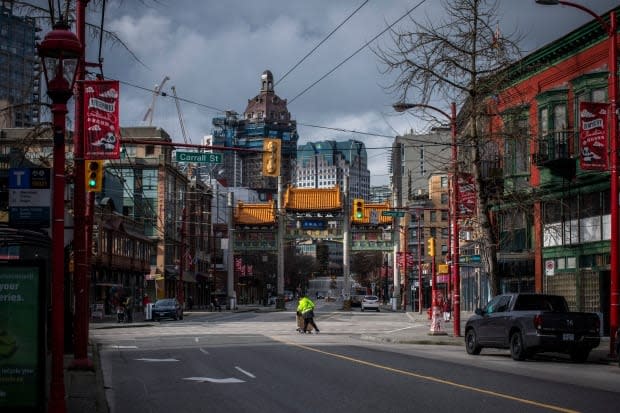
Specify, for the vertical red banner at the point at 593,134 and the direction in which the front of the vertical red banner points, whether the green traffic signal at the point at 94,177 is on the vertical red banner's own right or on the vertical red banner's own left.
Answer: on the vertical red banner's own right

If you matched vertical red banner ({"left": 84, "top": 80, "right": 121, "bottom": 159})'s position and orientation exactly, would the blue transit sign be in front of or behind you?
in front

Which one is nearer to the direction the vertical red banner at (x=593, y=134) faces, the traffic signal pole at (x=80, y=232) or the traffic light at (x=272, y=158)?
the traffic signal pole

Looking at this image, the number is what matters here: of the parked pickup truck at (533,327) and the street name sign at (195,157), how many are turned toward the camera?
1

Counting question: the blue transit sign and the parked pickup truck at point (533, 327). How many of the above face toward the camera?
1

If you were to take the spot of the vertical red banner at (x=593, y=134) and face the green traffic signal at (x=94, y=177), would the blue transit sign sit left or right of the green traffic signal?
left

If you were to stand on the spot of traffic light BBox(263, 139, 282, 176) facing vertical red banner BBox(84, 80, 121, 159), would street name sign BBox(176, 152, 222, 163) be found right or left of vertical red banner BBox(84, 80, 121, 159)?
right

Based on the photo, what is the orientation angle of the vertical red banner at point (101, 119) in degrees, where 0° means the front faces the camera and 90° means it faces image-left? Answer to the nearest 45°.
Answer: approximately 0°

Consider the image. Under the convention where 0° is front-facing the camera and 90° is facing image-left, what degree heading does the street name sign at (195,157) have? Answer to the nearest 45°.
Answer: approximately 0°
